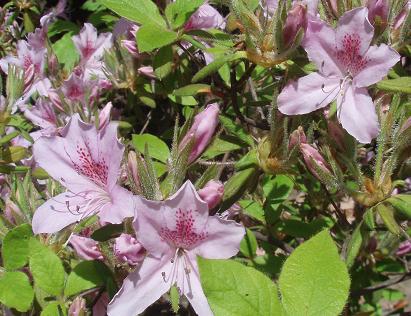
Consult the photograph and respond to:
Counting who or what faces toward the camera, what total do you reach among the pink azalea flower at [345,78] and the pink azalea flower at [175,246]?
2

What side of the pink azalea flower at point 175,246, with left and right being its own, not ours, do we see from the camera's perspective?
front

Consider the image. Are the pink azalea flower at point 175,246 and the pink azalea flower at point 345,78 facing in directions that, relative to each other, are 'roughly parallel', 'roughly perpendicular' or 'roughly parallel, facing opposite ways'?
roughly parallel

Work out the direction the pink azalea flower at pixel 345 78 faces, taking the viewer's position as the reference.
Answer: facing the viewer
